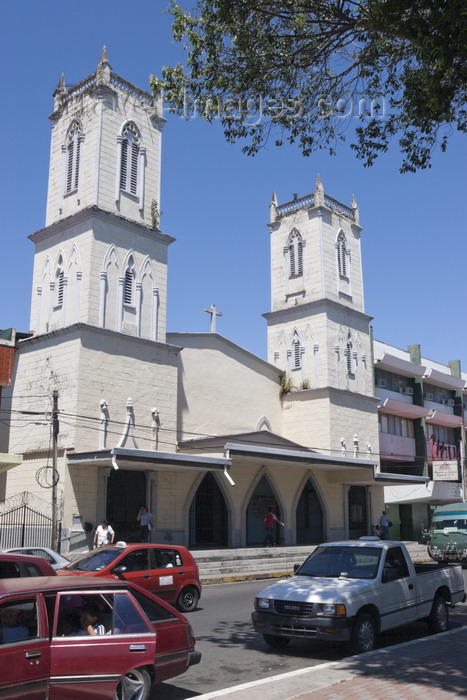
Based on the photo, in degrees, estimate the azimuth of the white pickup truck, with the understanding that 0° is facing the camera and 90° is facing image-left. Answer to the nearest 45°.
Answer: approximately 45°

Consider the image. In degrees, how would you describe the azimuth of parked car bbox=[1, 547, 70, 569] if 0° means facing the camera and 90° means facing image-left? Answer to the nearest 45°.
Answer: approximately 90°

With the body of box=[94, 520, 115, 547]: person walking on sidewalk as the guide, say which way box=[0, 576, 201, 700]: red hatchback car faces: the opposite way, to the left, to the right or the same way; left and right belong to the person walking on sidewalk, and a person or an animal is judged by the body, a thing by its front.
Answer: to the right

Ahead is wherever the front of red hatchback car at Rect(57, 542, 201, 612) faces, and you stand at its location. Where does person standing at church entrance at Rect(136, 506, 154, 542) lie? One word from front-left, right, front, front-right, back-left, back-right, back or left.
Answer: back-right

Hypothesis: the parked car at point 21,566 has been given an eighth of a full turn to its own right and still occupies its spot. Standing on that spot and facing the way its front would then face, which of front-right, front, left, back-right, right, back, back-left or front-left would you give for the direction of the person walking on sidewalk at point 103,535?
front-right

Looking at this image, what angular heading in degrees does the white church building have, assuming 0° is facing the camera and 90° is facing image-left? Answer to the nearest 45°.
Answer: approximately 315°

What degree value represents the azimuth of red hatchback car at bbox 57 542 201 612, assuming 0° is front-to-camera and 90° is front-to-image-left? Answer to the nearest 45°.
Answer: approximately 45°

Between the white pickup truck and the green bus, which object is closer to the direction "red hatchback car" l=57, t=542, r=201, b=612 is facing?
the white pickup truck

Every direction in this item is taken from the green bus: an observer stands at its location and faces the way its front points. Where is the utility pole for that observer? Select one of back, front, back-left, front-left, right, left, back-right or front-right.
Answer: front-right
